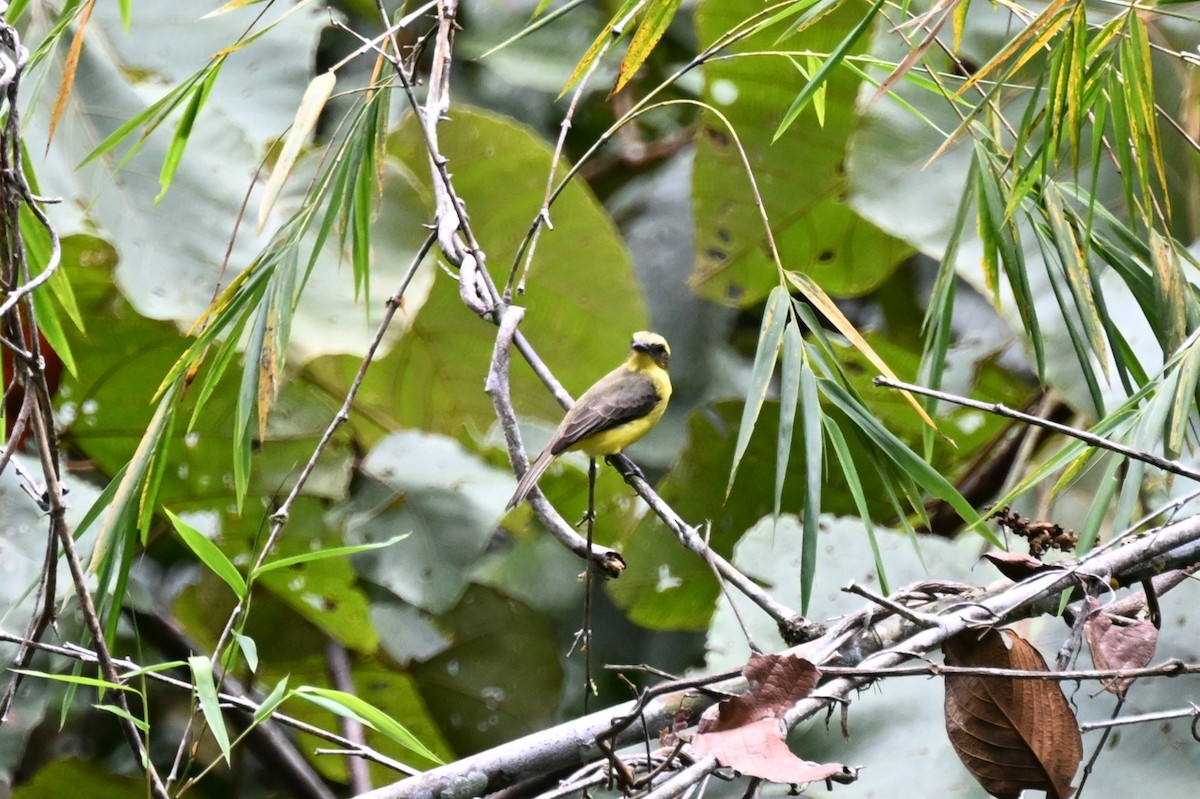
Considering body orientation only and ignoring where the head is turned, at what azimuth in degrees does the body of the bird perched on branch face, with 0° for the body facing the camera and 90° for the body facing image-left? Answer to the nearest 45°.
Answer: approximately 270°

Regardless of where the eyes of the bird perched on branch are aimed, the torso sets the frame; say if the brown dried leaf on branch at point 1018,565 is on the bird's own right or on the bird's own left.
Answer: on the bird's own right

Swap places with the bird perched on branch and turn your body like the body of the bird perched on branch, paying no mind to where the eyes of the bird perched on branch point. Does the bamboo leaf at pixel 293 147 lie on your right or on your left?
on your right

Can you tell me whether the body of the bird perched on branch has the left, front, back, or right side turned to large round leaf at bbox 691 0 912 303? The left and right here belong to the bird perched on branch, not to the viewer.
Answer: left

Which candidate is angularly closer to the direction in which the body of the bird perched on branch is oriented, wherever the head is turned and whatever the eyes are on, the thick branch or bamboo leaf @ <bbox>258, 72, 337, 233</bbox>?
the thick branch
